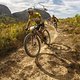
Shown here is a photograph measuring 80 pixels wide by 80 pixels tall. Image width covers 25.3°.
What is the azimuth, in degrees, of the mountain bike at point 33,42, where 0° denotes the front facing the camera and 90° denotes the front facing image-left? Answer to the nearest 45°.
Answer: approximately 45°

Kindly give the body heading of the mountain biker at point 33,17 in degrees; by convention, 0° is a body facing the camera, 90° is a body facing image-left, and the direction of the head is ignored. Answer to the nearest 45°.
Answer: approximately 45°
